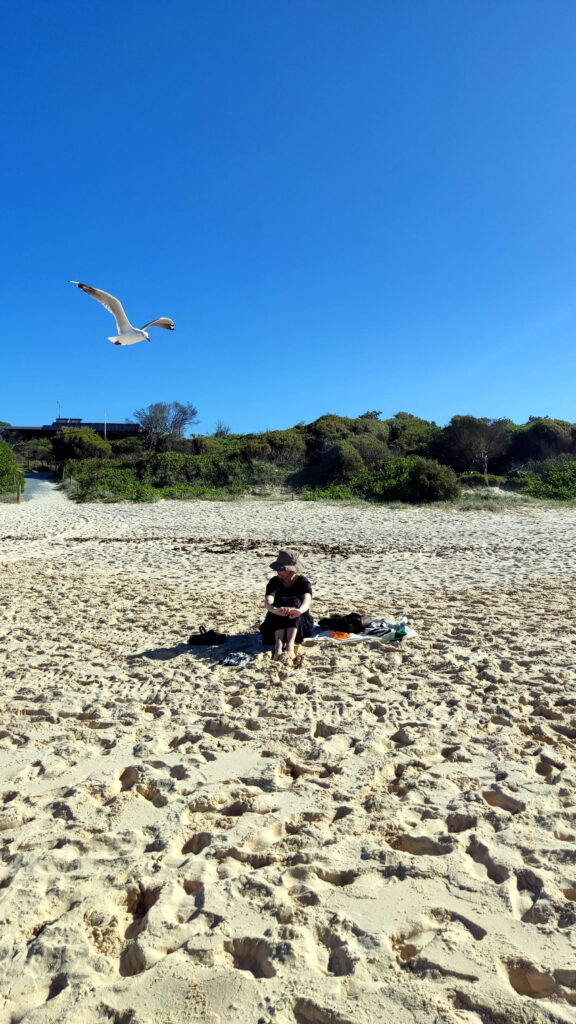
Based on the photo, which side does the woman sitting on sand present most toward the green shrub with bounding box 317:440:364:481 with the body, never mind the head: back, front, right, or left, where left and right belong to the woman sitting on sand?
back

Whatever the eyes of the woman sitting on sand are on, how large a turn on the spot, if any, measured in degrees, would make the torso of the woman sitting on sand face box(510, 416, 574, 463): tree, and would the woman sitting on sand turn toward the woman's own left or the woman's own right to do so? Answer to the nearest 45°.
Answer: approximately 135° to the woman's own left

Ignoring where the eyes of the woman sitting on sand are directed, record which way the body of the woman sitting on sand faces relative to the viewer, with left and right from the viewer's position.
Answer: facing the viewer

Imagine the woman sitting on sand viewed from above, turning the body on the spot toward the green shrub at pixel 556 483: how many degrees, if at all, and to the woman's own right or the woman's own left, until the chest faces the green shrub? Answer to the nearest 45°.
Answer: approximately 135° to the woman's own left

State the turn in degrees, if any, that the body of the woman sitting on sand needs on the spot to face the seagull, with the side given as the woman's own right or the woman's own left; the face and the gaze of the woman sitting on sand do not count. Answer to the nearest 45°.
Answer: approximately 135° to the woman's own right

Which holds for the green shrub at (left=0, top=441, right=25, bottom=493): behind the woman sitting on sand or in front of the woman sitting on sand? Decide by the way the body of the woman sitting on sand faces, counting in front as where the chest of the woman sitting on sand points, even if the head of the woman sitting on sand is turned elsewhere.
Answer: behind

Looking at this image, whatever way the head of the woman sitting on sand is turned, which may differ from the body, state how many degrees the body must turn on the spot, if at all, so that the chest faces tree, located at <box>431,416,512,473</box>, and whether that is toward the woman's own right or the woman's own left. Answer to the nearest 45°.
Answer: approximately 180°

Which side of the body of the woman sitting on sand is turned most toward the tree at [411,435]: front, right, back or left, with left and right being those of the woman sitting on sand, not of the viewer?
back

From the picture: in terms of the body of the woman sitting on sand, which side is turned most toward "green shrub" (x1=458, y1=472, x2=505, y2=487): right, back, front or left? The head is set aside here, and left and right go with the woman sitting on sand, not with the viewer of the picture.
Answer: back
